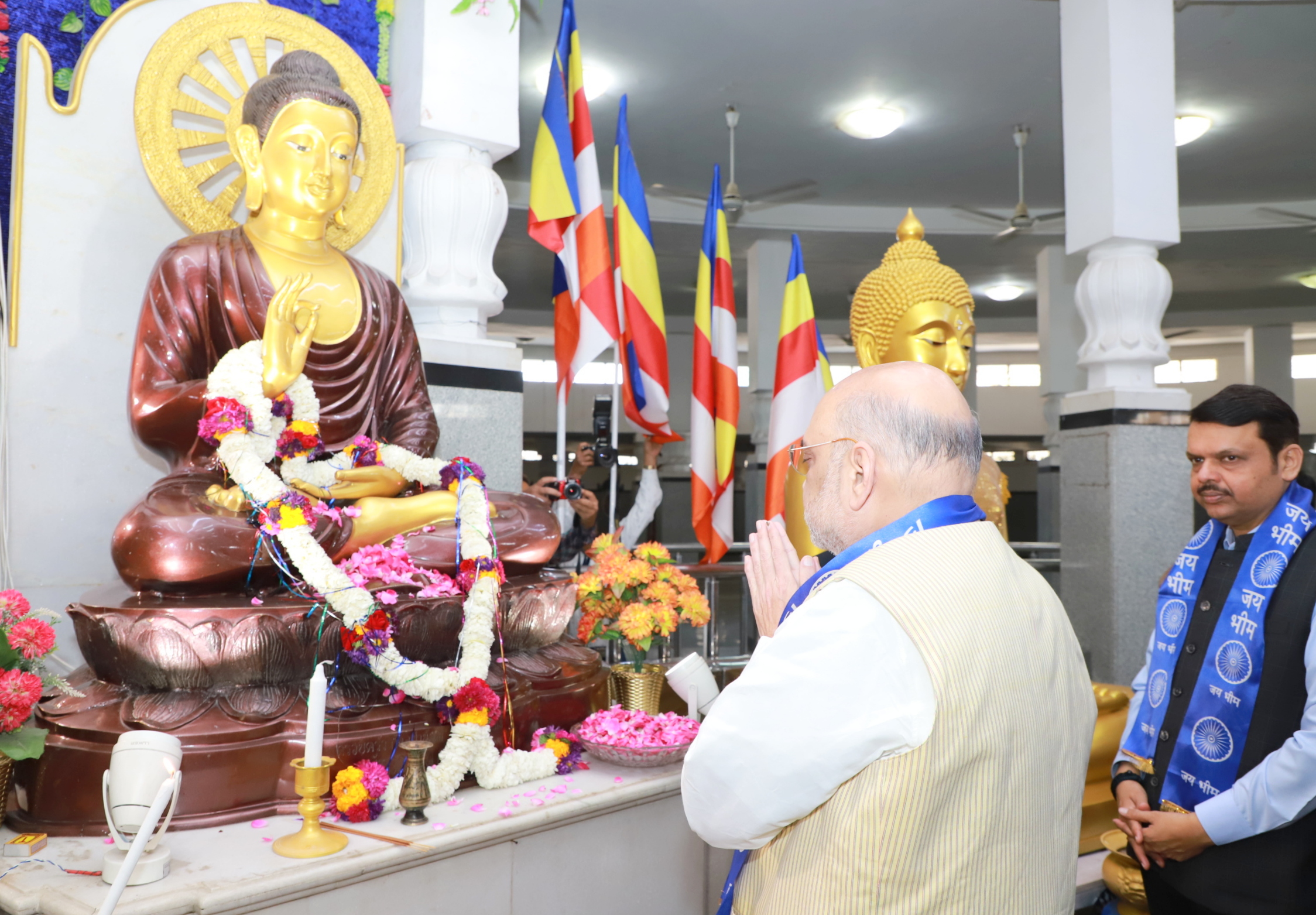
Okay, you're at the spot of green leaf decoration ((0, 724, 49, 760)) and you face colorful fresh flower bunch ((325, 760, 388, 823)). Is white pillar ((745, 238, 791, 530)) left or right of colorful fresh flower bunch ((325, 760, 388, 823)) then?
left

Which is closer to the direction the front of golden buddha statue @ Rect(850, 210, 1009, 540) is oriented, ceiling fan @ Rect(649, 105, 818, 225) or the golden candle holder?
the golden candle holder

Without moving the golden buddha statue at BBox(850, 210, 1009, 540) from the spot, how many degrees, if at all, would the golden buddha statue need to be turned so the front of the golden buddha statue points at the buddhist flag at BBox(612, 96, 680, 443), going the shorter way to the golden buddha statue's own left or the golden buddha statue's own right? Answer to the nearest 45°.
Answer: approximately 135° to the golden buddha statue's own right

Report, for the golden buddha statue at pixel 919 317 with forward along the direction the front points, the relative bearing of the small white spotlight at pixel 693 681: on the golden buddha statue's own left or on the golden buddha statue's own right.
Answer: on the golden buddha statue's own right

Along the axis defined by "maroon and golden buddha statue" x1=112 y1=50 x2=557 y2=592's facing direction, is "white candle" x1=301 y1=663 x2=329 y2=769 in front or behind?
in front

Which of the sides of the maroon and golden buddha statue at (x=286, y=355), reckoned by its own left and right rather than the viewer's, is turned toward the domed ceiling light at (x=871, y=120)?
left

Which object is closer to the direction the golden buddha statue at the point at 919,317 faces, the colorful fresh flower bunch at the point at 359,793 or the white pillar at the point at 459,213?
the colorful fresh flower bunch

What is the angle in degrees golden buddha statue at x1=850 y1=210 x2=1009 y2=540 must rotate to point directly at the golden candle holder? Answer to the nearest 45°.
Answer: approximately 90° to its right

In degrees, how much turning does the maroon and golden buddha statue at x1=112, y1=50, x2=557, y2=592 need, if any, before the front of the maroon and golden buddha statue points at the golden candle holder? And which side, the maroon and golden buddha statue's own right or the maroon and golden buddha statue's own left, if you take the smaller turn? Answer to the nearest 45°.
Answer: approximately 45° to the maroon and golden buddha statue's own right

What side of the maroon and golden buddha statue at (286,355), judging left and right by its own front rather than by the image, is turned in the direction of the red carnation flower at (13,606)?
right

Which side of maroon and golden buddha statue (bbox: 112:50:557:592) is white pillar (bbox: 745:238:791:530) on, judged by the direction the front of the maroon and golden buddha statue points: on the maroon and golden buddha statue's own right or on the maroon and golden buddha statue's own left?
on the maroon and golden buddha statue's own left

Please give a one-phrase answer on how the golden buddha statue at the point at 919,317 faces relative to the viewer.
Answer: facing the viewer and to the right of the viewer

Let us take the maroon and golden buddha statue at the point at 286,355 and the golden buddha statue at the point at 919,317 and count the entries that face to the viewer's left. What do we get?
0

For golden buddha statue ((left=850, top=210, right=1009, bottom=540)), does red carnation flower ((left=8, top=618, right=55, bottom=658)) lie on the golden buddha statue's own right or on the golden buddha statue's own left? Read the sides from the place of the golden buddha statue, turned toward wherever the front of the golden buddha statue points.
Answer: on the golden buddha statue's own right

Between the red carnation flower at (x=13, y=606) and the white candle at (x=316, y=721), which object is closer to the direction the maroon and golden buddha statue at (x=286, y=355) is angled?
the white candle
